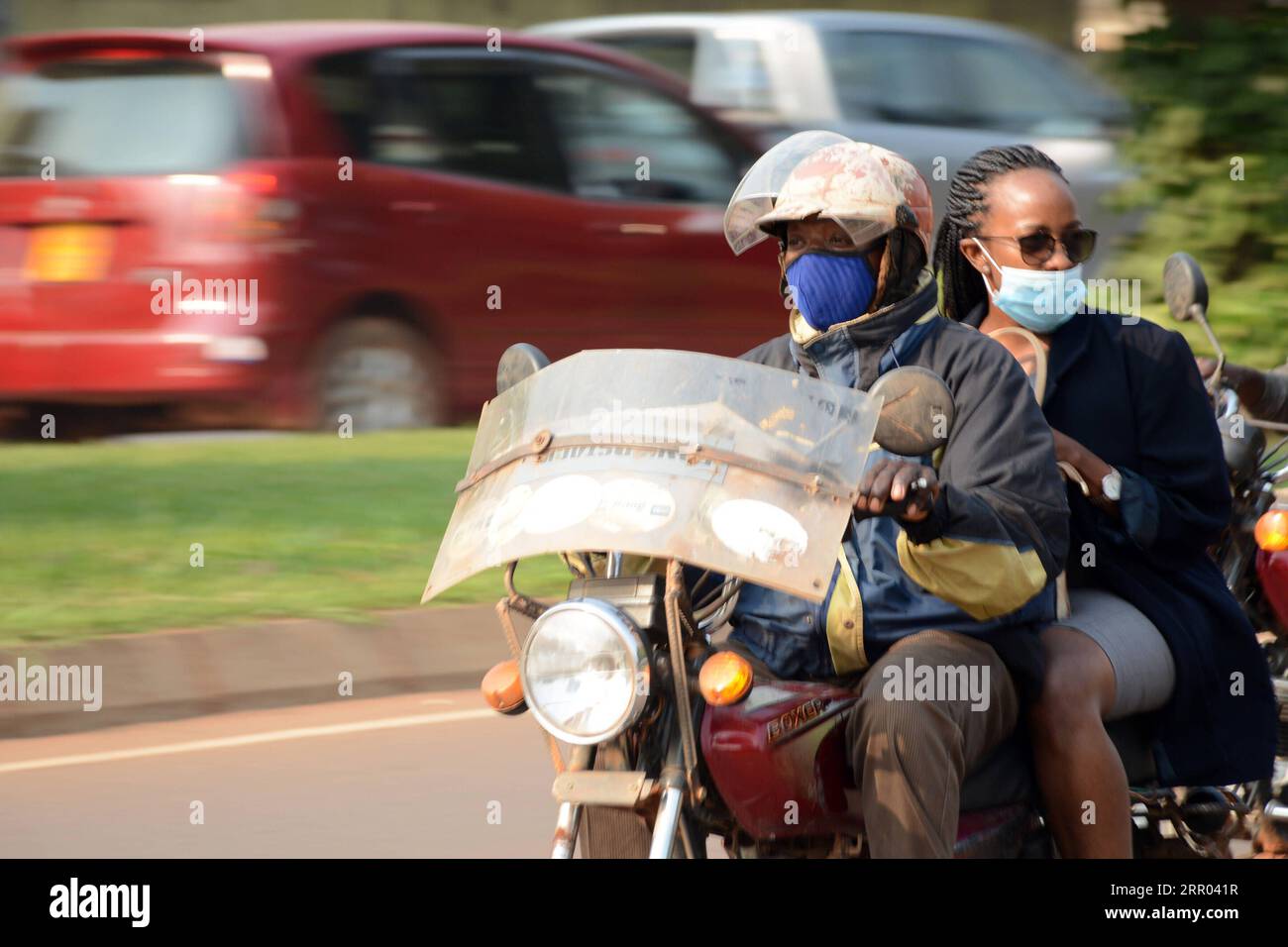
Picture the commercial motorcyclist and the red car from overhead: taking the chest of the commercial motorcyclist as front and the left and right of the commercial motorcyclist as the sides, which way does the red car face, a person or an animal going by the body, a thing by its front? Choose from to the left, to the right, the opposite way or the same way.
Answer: the opposite way

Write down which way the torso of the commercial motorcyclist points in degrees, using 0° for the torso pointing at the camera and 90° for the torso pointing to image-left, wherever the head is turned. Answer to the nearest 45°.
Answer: approximately 45°

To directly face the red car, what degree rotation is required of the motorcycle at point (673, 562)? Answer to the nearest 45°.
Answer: approximately 135° to its right

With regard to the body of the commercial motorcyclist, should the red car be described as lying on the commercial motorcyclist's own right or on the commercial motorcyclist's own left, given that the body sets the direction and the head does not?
on the commercial motorcyclist's own right

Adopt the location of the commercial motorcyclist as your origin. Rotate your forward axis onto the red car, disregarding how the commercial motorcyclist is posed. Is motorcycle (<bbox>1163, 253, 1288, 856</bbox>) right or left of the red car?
right

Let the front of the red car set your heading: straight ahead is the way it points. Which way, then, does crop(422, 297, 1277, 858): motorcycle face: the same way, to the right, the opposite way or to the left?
the opposite way

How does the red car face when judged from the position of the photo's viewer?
facing away from the viewer and to the right of the viewer

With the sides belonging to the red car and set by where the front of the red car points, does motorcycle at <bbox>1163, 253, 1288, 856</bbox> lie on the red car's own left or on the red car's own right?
on the red car's own right

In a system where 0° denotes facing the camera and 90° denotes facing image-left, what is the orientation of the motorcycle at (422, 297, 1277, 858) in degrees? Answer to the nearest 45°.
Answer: approximately 45°

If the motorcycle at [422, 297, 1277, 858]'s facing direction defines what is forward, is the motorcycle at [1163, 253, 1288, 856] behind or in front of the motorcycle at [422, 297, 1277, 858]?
behind

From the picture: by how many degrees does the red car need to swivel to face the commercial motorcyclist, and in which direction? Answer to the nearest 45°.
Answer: approximately 135° to its right

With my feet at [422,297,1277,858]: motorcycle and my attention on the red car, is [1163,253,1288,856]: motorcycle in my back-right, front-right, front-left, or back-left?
front-right
